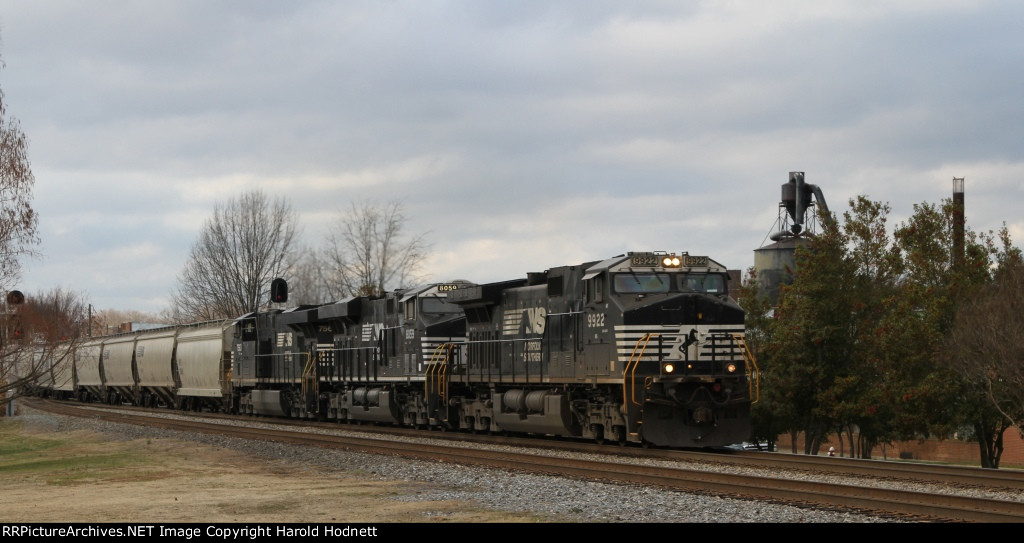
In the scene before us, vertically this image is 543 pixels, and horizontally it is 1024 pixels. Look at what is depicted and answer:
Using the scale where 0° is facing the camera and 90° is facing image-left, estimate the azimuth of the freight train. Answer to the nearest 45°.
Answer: approximately 315°

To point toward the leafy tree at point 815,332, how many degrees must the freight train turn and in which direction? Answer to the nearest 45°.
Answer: approximately 90° to its left

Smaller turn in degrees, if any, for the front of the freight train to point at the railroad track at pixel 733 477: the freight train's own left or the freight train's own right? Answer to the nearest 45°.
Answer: approximately 45° to the freight train's own right

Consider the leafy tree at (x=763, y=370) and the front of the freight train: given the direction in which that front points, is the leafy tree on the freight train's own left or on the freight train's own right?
on the freight train's own left

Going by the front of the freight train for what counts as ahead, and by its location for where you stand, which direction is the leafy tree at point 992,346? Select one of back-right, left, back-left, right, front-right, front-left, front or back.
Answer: left
